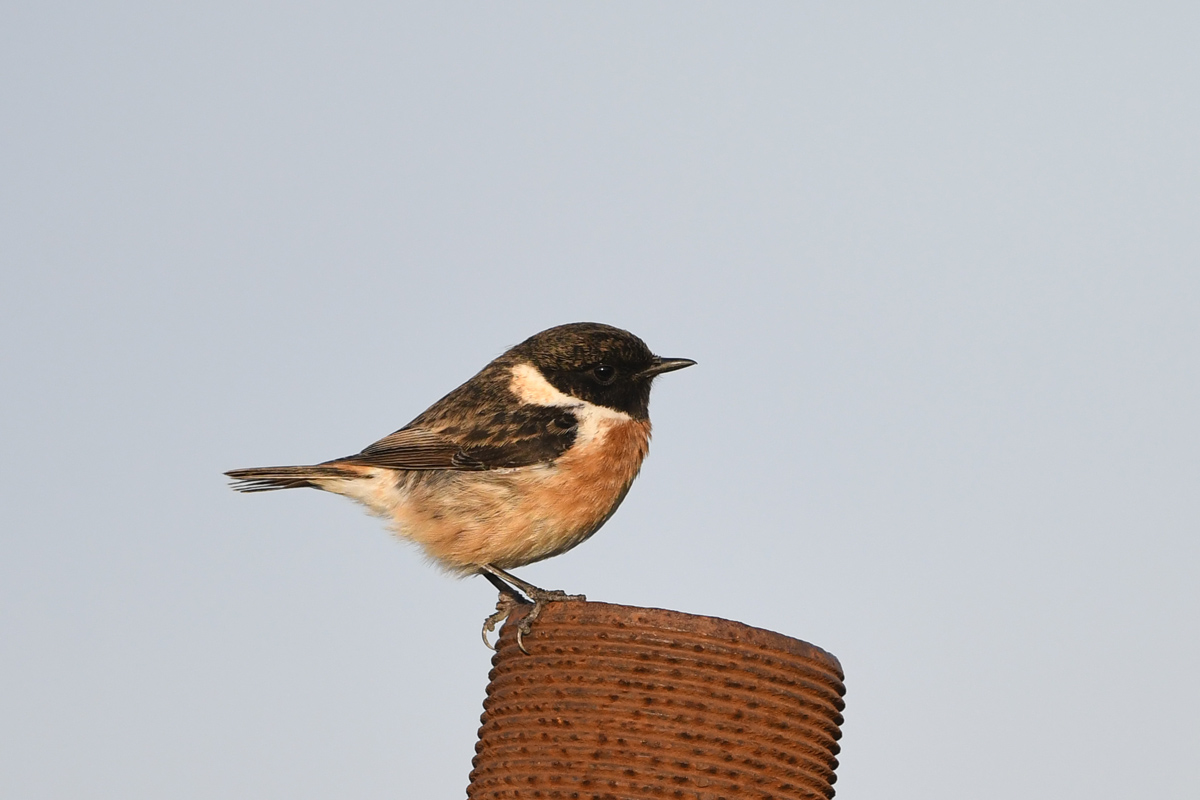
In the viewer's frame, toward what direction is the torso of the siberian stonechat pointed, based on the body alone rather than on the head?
to the viewer's right
